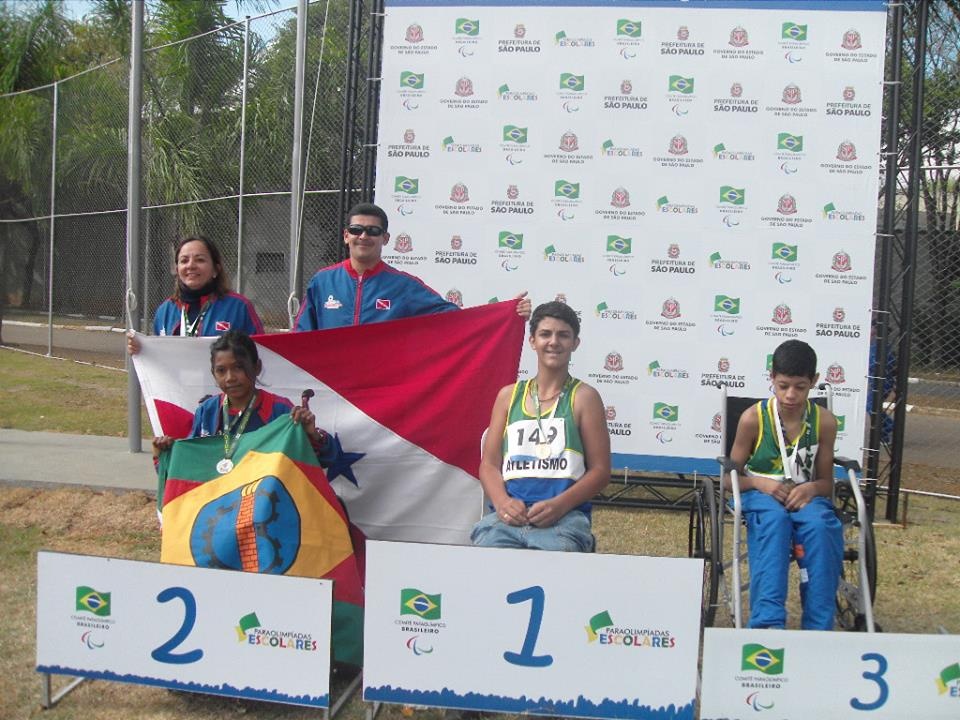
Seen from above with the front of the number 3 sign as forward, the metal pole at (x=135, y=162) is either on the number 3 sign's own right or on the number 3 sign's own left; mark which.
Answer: on the number 3 sign's own right

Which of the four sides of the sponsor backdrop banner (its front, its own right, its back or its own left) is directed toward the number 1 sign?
front

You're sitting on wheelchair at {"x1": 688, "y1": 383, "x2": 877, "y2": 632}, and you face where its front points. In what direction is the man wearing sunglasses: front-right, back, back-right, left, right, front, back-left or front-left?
right

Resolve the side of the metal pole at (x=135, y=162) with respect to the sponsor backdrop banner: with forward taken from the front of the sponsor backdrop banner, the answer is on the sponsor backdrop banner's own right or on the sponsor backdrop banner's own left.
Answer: on the sponsor backdrop banner's own right
